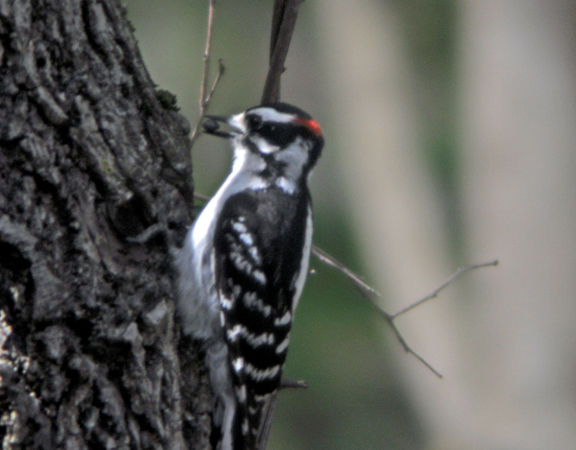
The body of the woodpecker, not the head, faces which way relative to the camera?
to the viewer's left
